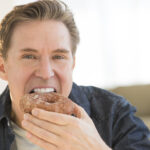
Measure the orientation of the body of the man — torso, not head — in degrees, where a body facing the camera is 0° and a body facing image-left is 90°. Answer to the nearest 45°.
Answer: approximately 0°

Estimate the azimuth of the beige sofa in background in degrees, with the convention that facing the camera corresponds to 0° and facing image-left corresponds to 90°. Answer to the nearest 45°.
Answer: approximately 0°
